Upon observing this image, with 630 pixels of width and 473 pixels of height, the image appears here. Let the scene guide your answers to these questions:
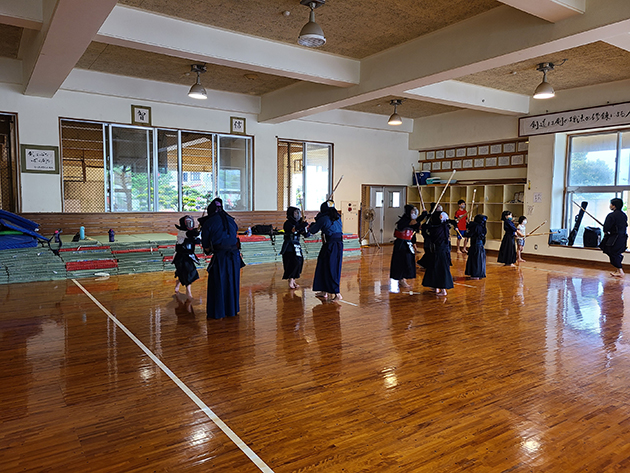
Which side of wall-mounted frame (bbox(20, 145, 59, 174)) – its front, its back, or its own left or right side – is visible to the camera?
front

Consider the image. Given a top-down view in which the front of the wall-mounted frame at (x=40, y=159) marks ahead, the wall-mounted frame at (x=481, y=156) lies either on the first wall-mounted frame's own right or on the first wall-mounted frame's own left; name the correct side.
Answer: on the first wall-mounted frame's own left

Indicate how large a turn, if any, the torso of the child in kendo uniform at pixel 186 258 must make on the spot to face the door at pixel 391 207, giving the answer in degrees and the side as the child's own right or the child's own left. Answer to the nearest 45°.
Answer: approximately 90° to the child's own left

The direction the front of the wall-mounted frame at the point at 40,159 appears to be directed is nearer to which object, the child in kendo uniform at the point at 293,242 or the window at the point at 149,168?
the child in kendo uniform

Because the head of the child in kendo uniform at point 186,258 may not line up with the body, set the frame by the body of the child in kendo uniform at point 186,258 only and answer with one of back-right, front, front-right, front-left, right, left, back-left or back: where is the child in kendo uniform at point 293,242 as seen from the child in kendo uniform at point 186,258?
front-left

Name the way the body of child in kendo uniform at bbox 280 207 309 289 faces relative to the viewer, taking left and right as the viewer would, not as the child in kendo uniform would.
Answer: facing the viewer and to the right of the viewer

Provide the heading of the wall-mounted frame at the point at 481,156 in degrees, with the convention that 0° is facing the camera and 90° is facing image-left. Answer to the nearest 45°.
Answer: approximately 45°

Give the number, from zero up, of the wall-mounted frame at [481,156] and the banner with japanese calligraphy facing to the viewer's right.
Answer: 0
